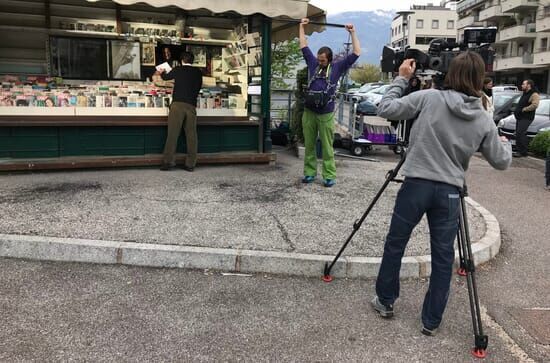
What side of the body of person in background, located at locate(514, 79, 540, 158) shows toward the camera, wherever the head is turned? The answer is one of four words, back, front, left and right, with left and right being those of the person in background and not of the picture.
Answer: left

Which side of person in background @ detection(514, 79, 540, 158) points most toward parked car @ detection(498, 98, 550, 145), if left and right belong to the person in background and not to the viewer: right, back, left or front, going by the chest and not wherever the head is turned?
right

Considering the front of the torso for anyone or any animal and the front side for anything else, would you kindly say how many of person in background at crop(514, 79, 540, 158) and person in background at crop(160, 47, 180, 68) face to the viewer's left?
1

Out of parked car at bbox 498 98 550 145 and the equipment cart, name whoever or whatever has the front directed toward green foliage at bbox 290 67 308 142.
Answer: the parked car

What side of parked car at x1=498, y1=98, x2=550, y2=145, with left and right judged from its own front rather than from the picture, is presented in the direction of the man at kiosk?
front

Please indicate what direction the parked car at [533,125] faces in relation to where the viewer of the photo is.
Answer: facing the viewer and to the left of the viewer

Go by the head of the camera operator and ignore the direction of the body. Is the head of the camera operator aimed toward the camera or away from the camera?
away from the camera
